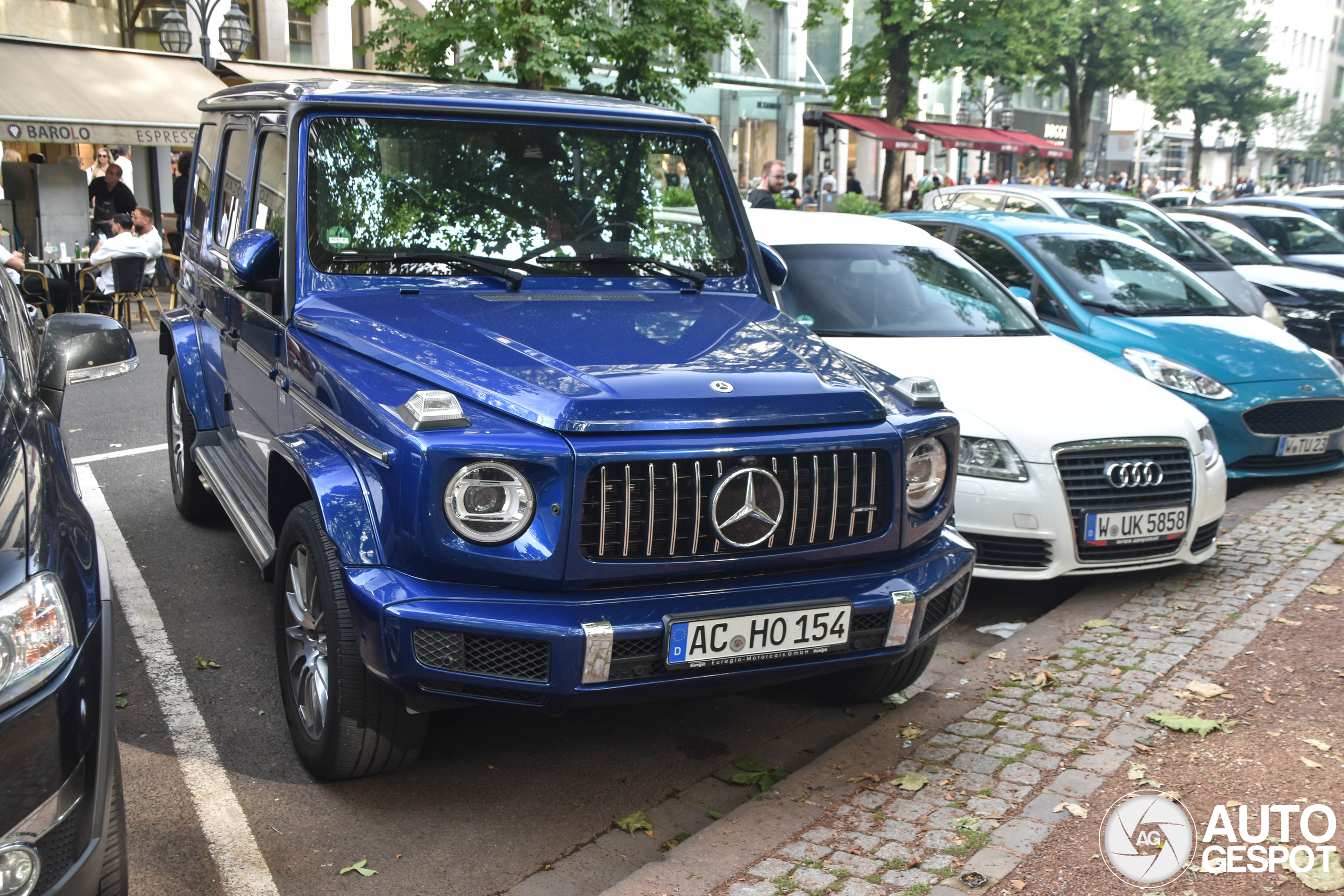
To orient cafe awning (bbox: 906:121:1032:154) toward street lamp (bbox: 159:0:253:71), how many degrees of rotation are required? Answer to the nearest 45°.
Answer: approximately 90° to its right

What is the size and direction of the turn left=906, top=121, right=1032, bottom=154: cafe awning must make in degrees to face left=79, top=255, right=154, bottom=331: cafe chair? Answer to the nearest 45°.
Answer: approximately 45° to its right

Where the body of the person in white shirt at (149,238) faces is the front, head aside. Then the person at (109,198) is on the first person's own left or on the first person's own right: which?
on the first person's own right

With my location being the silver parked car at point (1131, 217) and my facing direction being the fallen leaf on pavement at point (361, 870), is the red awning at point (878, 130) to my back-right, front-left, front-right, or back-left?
back-right

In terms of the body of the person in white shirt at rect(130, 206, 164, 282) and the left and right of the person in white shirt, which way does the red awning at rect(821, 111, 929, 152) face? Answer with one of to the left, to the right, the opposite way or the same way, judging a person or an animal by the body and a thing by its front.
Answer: to the left

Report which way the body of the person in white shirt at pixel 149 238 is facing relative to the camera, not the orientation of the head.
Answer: to the viewer's left

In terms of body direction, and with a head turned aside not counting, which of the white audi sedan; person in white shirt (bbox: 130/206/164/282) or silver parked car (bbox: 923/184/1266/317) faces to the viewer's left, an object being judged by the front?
the person in white shirt

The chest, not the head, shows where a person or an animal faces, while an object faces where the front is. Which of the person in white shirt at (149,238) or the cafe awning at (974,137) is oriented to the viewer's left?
the person in white shirt

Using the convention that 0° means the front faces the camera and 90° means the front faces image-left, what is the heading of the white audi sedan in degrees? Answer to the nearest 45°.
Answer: approximately 315°

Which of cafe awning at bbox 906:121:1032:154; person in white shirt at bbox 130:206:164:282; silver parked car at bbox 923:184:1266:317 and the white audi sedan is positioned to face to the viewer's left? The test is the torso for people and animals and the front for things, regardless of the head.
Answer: the person in white shirt
